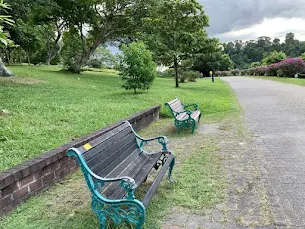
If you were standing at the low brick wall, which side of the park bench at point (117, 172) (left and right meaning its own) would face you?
back

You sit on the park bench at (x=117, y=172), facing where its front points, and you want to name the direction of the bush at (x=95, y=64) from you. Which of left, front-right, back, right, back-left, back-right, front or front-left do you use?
back-left

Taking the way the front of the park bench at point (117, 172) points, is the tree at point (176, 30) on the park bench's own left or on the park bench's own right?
on the park bench's own left

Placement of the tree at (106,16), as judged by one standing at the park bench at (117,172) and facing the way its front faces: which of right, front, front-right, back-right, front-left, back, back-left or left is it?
back-left

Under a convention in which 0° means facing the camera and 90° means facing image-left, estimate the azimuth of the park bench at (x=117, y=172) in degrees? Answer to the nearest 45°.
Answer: approximately 315°

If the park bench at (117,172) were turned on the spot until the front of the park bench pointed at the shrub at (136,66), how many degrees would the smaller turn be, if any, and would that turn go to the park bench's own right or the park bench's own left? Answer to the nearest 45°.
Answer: approximately 135° to the park bench's own left

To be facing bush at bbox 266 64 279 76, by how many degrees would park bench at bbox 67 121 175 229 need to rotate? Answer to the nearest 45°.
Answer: approximately 90° to its left
